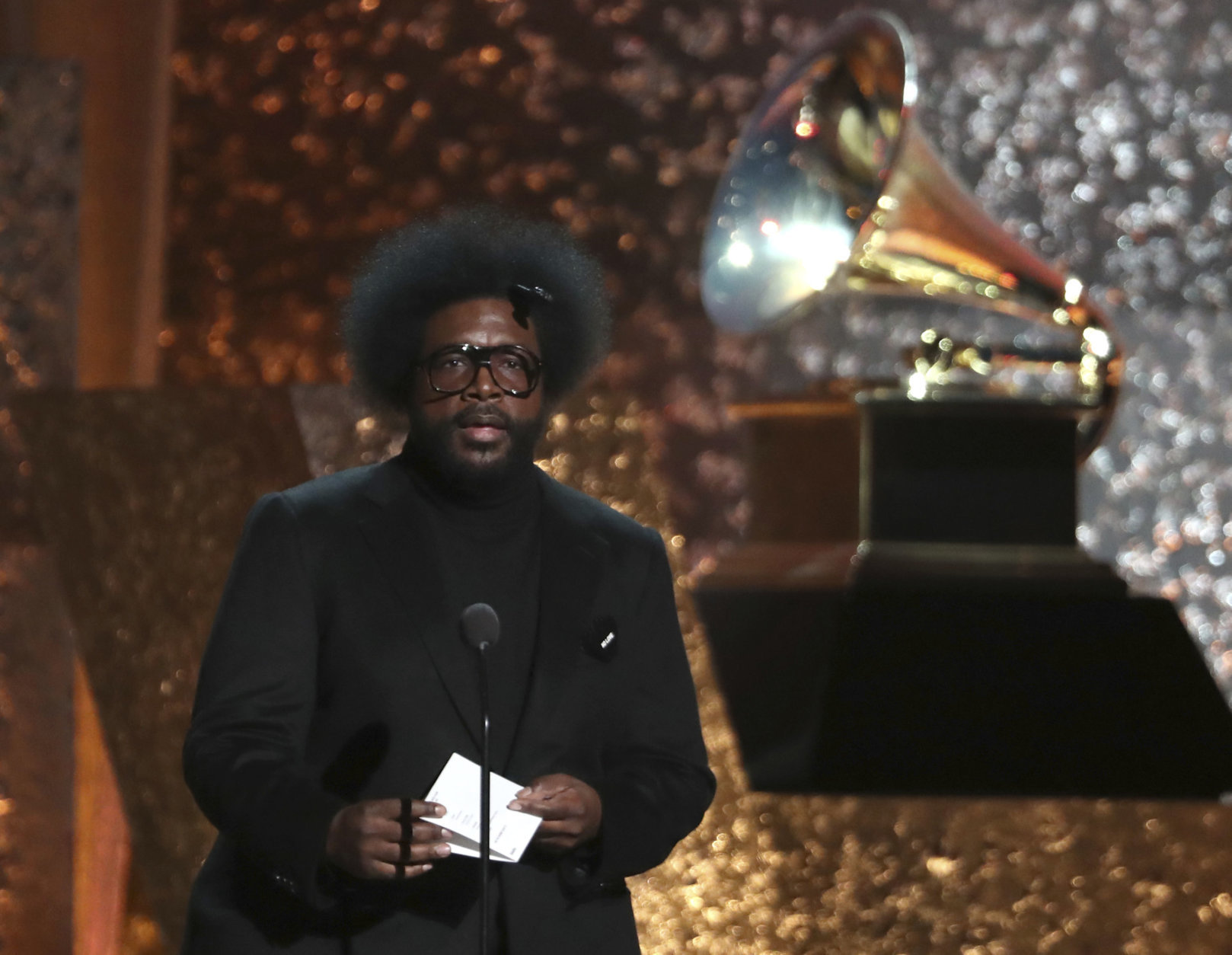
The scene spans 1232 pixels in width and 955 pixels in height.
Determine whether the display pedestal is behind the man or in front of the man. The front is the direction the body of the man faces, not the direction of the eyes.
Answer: behind

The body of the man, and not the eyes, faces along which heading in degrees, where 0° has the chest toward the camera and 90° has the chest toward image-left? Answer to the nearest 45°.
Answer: approximately 0°
